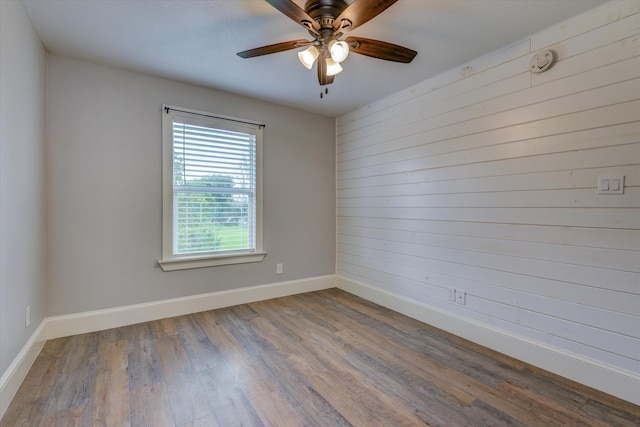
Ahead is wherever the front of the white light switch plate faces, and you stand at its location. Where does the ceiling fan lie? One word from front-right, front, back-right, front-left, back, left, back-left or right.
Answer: front-right
